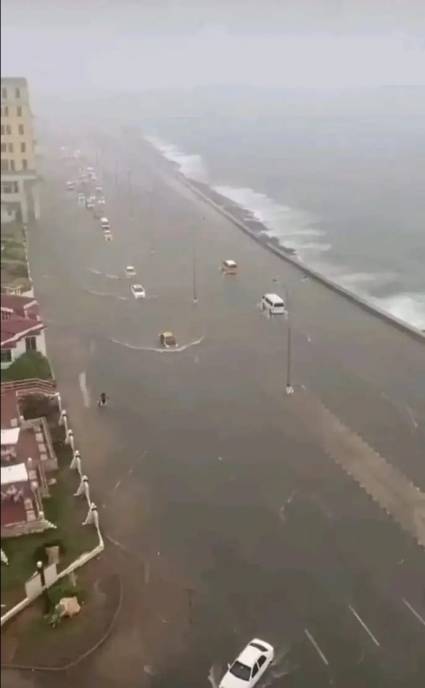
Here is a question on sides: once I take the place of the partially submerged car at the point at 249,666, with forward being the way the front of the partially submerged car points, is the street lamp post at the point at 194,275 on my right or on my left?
on my right

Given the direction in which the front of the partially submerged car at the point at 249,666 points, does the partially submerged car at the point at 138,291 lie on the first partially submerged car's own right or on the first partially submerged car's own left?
on the first partially submerged car's own right
